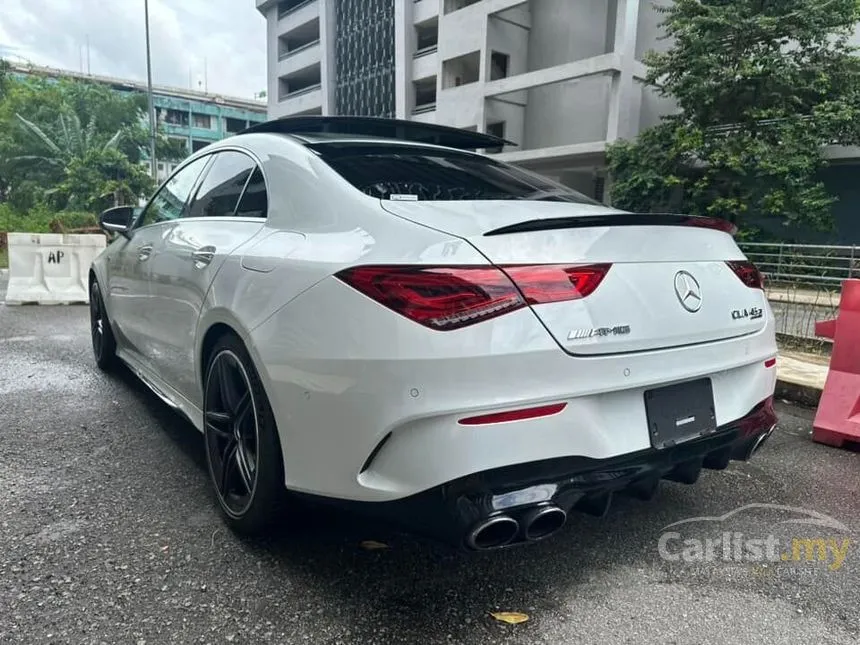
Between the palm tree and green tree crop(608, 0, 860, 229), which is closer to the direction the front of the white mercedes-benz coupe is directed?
the palm tree

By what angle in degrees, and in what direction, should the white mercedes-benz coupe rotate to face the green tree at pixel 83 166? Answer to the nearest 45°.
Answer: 0° — it already faces it

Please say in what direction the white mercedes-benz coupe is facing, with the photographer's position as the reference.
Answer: facing away from the viewer and to the left of the viewer

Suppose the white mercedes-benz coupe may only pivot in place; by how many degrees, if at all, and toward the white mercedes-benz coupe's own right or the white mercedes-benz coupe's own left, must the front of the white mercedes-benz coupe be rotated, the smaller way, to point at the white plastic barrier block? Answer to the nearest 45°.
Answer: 0° — it already faces it

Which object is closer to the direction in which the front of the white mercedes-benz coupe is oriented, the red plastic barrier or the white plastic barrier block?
the white plastic barrier block

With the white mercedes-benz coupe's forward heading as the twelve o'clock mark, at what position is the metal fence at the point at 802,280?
The metal fence is roughly at 3 o'clock from the white mercedes-benz coupe.

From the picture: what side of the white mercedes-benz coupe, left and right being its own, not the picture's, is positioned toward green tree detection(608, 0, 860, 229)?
right

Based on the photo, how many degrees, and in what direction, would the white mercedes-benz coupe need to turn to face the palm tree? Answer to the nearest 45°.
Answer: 0° — it already faces it
